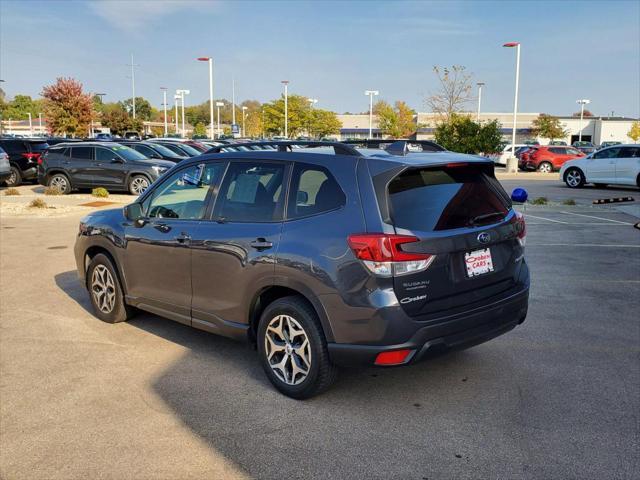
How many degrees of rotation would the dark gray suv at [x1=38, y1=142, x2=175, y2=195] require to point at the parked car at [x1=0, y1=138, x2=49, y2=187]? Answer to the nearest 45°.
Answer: approximately 180°

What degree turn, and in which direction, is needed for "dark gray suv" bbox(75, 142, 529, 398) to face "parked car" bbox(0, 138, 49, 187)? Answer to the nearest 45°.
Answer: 0° — it already faces it

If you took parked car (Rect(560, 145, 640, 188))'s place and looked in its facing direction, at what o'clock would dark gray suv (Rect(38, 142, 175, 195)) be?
The dark gray suv is roughly at 11 o'clock from the parked car.

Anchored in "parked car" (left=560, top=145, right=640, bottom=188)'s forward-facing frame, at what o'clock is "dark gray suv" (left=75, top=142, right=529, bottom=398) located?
The dark gray suv is roughly at 9 o'clock from the parked car.

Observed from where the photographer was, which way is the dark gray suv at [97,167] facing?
facing the viewer and to the right of the viewer

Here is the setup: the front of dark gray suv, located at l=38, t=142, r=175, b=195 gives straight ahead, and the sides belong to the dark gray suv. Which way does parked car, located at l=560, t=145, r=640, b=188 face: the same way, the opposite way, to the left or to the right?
the opposite way

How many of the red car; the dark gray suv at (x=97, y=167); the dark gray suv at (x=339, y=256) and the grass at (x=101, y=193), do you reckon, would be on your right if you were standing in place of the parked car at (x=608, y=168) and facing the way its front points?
1

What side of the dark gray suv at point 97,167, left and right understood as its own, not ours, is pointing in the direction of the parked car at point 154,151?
left

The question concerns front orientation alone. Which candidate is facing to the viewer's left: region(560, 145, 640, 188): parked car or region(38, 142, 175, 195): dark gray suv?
the parked car

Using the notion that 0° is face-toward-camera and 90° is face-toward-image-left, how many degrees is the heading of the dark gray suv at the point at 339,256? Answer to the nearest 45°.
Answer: approximately 135°
